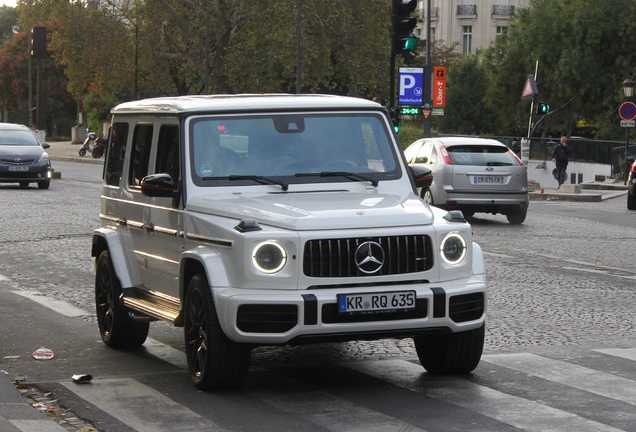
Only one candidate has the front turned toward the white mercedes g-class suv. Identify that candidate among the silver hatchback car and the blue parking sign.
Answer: the blue parking sign

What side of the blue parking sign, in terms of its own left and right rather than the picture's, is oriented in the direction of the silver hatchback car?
front

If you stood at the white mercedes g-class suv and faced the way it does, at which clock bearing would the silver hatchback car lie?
The silver hatchback car is roughly at 8 o'clock from the white mercedes g-class suv.

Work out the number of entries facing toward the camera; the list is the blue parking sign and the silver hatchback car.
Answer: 1

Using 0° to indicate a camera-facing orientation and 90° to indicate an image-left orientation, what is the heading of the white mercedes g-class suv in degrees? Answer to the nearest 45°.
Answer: approximately 315°

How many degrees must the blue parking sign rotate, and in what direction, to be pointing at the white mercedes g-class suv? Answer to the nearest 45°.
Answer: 0° — it already faces it

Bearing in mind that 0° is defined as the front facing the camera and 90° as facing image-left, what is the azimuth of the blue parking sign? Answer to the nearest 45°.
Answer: approximately 0°

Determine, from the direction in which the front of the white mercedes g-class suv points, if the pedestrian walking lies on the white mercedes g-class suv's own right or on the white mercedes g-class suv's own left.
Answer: on the white mercedes g-class suv's own left

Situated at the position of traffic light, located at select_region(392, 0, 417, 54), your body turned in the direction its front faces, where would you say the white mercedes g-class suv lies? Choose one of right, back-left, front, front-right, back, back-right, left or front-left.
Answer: front-right

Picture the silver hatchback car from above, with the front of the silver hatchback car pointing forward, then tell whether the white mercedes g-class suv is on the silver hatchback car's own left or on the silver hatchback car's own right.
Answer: on the silver hatchback car's own left
